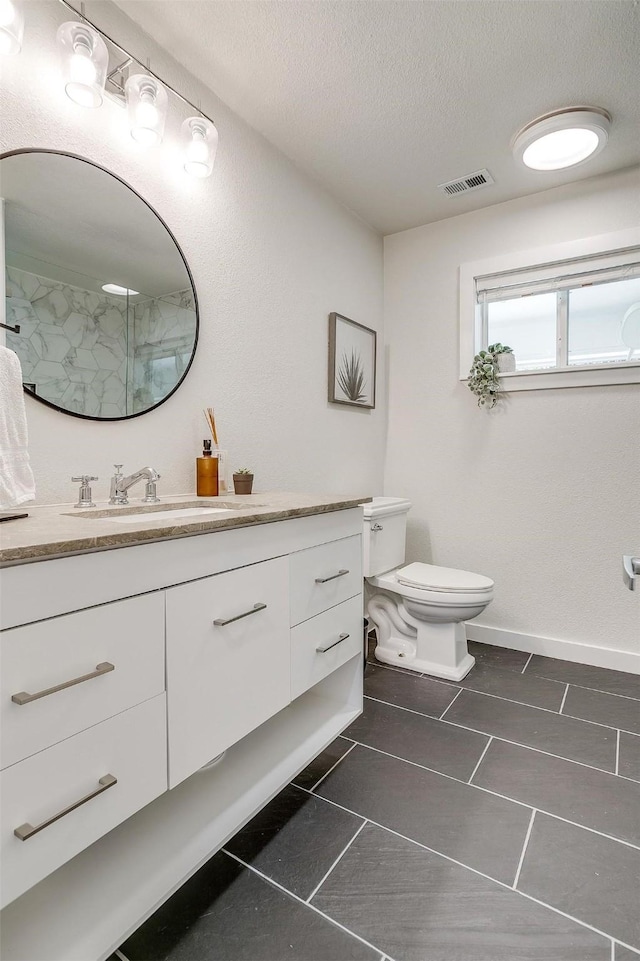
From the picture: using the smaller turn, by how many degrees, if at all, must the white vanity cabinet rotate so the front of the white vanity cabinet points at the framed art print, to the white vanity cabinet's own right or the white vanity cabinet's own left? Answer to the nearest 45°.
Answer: approximately 90° to the white vanity cabinet's own left

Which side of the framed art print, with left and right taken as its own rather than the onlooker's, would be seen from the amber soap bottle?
right

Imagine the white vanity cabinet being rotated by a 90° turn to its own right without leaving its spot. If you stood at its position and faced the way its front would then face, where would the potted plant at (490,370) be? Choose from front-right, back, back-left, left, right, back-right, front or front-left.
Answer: back

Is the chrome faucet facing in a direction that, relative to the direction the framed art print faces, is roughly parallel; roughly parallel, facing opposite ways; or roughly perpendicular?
roughly parallel

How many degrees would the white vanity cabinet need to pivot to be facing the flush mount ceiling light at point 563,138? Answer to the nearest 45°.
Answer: approximately 90° to its left

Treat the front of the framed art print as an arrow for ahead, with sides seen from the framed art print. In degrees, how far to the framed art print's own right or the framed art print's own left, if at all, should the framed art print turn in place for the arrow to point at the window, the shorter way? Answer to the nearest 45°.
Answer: approximately 45° to the framed art print's own left

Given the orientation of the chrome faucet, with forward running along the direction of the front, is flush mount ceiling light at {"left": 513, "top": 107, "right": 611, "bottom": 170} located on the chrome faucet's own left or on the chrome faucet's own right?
on the chrome faucet's own left

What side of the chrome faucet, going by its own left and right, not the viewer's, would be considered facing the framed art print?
left

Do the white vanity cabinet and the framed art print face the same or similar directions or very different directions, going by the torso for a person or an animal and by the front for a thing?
same or similar directions

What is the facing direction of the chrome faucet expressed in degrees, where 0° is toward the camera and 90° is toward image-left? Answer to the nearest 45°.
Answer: approximately 315°

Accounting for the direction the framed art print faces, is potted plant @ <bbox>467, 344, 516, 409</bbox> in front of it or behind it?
in front

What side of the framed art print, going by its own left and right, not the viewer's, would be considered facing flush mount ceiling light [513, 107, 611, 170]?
front

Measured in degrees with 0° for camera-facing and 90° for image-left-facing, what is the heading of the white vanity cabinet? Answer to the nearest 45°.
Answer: approximately 315°
